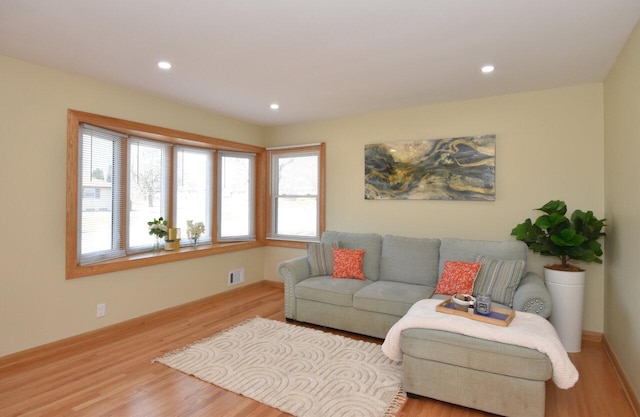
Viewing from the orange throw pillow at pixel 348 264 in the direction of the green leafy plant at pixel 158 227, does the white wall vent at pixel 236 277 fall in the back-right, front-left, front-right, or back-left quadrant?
front-right

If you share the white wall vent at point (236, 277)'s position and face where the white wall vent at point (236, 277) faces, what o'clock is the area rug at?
The area rug is roughly at 1 o'clock from the white wall vent.

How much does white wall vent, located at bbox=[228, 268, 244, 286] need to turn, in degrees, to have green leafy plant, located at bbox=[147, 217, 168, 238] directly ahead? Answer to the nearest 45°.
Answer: approximately 90° to its right

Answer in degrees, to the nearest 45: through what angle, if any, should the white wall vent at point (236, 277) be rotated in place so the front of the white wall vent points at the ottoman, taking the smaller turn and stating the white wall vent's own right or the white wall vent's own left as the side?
0° — it already faces it

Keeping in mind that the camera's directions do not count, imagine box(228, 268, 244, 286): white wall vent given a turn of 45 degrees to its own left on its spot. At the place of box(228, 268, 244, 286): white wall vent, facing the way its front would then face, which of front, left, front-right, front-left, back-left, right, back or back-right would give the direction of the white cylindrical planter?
front-right

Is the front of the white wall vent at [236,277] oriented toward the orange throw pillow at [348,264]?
yes

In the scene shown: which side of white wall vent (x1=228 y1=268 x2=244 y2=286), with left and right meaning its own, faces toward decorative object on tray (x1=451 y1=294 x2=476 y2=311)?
front

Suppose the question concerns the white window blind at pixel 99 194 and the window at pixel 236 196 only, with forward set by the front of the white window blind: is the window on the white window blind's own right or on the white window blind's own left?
on the white window blind's own left

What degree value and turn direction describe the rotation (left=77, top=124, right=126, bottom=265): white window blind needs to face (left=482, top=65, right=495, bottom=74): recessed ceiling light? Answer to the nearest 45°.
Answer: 0° — it already faces it

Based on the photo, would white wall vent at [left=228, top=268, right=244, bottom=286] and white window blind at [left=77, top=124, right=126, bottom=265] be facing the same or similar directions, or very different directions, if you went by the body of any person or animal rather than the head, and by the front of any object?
same or similar directions

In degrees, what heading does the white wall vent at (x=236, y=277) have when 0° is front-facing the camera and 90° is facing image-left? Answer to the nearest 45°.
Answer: approximately 315°

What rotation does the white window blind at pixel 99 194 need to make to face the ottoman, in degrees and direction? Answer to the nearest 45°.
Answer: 0° — it already faces it

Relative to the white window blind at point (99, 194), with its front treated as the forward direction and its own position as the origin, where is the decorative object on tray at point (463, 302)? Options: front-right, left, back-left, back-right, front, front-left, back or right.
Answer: front

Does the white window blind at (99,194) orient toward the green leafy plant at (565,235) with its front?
yes

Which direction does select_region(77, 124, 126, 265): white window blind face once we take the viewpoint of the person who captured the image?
facing the viewer and to the right of the viewer

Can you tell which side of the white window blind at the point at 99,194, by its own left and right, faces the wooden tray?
front

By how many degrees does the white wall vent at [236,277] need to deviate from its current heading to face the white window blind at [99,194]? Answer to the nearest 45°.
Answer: approximately 90° to its right

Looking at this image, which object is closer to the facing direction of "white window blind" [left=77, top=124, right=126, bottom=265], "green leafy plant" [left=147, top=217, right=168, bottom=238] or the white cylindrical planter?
the white cylindrical planter
